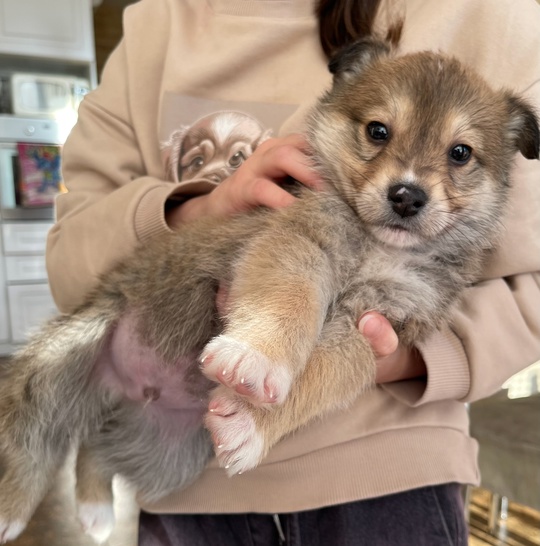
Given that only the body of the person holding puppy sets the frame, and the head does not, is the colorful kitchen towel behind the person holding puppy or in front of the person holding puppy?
behind

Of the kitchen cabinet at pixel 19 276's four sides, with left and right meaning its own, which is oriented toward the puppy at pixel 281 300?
front

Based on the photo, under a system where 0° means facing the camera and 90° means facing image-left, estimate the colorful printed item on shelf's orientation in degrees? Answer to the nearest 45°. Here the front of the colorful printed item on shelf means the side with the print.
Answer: approximately 0°

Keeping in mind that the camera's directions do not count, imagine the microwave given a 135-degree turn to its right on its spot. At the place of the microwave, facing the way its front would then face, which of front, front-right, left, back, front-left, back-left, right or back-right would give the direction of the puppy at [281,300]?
back-left

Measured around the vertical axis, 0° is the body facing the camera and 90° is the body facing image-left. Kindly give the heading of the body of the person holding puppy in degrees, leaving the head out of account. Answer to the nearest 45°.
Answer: approximately 0°

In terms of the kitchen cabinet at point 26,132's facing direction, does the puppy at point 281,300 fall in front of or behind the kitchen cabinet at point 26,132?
in front
